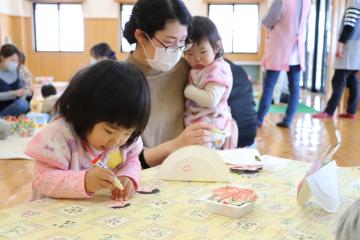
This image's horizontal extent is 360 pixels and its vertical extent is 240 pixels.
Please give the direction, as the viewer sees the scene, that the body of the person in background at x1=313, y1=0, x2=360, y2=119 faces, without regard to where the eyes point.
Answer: to the viewer's left

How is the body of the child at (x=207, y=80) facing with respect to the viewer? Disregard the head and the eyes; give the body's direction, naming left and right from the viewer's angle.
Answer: facing the viewer and to the left of the viewer

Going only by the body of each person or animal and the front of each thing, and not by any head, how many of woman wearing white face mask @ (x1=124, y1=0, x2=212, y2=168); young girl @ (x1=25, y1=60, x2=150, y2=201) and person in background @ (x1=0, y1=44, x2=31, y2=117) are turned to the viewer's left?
0

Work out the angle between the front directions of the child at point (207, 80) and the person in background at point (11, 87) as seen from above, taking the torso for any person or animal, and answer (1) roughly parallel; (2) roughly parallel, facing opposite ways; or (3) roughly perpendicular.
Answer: roughly perpendicular

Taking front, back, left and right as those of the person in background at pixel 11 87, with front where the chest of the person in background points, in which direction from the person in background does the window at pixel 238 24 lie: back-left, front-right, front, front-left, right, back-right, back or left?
left

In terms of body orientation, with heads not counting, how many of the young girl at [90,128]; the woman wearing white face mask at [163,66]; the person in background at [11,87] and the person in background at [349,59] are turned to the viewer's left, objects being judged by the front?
1

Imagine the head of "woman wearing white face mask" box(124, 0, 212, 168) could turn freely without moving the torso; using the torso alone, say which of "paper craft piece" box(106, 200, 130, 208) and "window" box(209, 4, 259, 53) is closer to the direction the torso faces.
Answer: the paper craft piece

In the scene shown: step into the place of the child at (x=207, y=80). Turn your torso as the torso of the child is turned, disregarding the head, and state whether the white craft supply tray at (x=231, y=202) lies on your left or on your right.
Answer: on your left

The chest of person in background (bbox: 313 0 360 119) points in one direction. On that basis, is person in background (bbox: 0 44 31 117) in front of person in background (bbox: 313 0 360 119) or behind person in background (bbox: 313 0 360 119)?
in front

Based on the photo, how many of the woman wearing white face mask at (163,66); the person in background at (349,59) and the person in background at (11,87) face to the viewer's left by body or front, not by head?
1

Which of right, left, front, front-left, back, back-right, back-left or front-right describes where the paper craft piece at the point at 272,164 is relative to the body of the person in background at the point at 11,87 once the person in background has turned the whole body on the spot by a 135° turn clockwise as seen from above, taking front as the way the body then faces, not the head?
left

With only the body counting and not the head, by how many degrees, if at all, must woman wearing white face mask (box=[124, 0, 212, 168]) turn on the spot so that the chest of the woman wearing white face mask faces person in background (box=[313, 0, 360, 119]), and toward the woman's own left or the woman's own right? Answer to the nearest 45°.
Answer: approximately 90° to the woman's own left
